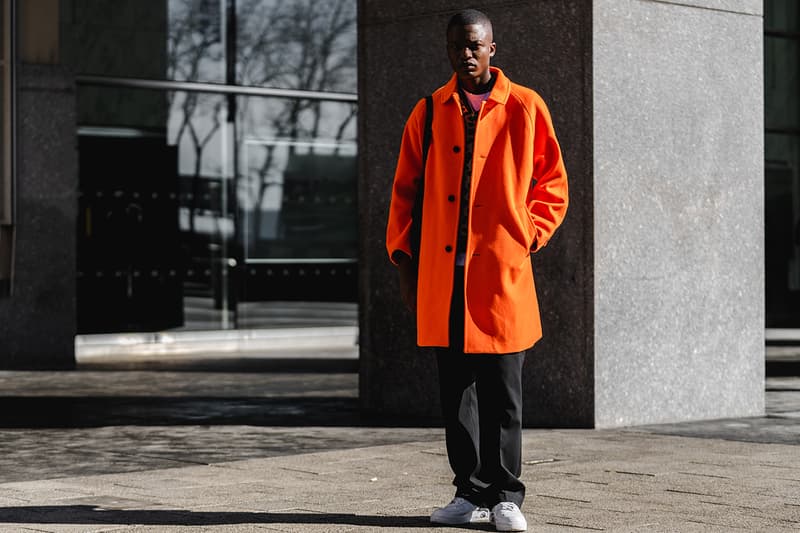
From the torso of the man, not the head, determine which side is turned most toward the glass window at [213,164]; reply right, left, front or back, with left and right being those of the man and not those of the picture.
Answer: back

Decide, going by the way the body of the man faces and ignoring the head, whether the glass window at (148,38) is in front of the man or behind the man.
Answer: behind

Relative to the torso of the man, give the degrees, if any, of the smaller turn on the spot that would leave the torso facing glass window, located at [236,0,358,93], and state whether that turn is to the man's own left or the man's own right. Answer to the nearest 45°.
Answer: approximately 180°

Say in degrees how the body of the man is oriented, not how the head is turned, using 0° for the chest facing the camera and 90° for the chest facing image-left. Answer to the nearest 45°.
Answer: approximately 0°
